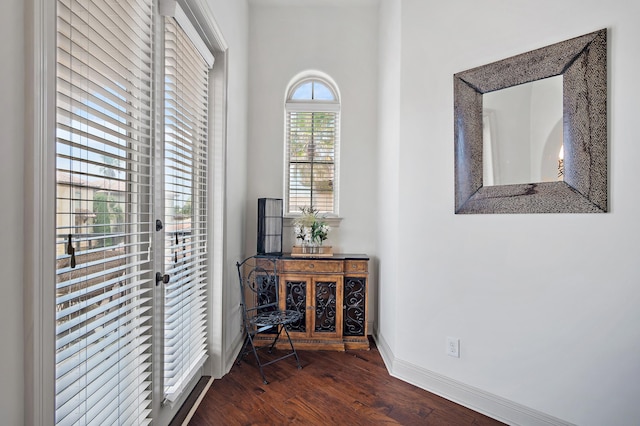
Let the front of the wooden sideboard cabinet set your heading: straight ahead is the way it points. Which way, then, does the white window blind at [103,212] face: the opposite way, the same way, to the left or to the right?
to the left

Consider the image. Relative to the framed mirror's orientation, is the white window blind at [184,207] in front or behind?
in front

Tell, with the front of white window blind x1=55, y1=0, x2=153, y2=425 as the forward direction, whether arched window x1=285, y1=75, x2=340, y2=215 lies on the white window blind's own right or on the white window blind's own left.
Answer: on the white window blind's own left

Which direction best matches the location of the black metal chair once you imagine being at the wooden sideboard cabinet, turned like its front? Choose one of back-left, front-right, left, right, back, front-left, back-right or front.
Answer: right

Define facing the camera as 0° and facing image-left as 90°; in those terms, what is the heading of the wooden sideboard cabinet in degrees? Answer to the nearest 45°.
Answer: approximately 0°

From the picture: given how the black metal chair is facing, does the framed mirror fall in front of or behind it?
in front

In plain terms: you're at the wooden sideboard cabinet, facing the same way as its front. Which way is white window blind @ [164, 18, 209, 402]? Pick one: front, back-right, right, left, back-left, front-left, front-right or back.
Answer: front-right

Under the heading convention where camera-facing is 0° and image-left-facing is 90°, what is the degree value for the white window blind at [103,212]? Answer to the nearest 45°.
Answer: approximately 315°

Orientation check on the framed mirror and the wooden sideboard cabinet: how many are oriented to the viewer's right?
0

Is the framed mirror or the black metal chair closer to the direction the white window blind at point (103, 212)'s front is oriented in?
the framed mirror

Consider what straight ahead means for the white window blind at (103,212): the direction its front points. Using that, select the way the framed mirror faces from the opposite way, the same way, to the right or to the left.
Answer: the opposite way

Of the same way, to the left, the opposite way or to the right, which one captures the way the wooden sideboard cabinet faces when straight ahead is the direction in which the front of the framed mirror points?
to the left

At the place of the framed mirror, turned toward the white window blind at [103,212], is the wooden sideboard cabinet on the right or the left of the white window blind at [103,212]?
right

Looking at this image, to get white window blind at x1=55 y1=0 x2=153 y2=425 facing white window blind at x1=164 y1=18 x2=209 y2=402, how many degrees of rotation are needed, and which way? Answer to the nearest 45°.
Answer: approximately 90° to its left
